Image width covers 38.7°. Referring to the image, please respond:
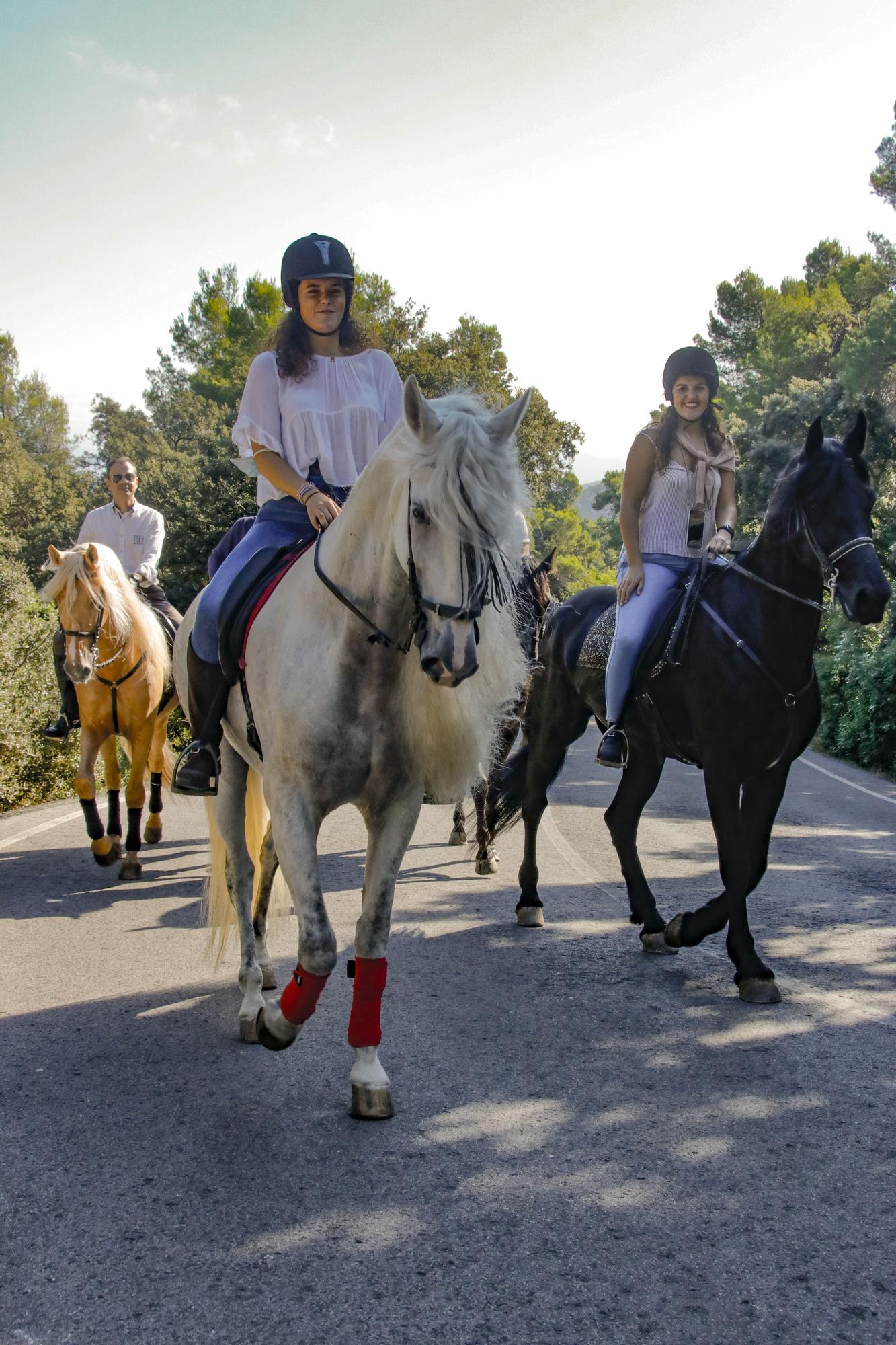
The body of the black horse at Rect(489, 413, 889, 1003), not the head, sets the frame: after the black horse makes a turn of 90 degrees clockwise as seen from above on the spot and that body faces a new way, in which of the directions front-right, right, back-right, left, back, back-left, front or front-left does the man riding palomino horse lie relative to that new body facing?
right

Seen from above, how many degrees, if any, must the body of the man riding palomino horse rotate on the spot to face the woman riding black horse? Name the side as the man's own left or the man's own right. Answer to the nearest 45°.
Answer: approximately 45° to the man's own left

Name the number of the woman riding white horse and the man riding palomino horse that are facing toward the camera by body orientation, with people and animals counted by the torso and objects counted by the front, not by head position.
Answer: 2

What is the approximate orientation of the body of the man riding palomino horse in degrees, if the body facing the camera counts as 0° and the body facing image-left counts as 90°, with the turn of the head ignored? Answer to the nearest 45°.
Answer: approximately 0°

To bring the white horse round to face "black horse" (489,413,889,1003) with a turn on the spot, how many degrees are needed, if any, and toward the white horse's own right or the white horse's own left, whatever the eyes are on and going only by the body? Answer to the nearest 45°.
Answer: approximately 90° to the white horse's own left

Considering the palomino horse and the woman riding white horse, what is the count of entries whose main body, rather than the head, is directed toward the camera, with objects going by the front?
2

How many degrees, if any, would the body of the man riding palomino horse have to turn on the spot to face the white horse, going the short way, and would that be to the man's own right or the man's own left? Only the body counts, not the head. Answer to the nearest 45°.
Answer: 0° — they already face it

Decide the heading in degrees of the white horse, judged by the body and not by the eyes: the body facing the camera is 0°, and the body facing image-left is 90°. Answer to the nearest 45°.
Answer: approximately 315°

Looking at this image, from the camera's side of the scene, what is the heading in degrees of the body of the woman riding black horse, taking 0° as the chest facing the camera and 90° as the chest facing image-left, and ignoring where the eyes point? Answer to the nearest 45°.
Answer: approximately 315°
